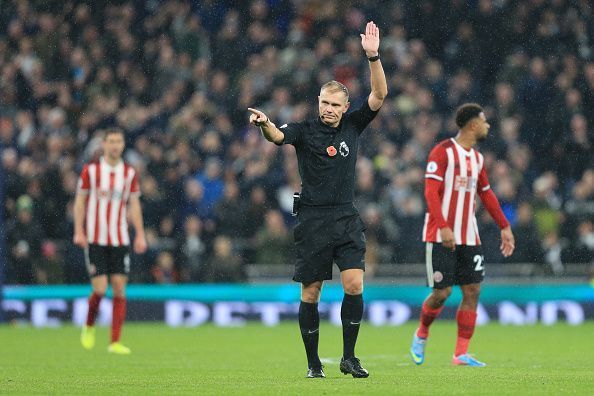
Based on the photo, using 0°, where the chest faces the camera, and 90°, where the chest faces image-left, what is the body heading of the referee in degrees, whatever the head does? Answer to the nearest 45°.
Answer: approximately 0°
